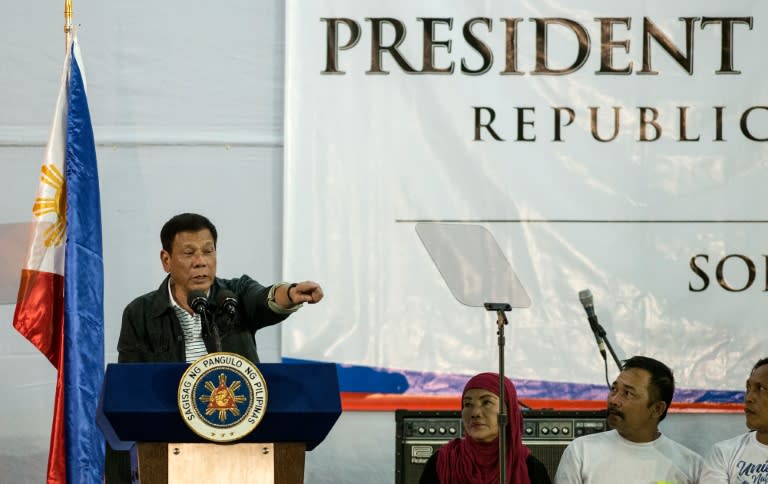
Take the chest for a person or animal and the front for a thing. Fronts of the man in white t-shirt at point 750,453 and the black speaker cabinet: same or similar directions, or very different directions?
same or similar directions

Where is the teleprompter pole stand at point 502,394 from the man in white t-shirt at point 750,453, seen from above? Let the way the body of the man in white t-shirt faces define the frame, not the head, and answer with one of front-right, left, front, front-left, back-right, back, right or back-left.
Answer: front-right

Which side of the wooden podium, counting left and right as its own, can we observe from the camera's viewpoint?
front

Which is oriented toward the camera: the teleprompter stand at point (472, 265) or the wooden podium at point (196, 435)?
the wooden podium

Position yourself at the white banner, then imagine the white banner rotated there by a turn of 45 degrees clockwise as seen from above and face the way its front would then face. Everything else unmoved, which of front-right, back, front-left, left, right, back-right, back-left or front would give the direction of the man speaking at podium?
front

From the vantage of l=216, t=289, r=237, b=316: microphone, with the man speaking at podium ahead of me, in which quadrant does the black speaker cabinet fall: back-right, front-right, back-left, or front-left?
front-right

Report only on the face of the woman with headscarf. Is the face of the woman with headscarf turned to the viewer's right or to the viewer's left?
to the viewer's left

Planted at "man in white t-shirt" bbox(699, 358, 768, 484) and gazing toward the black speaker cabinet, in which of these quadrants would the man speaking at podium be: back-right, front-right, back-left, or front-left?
front-left

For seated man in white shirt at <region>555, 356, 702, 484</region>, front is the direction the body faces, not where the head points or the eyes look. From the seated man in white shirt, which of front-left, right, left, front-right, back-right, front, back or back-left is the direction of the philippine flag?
right

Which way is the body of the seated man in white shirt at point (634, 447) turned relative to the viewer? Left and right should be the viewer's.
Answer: facing the viewer

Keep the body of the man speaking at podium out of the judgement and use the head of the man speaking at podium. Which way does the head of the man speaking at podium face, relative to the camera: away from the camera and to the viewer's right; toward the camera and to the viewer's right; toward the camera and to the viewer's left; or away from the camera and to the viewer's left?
toward the camera and to the viewer's right
